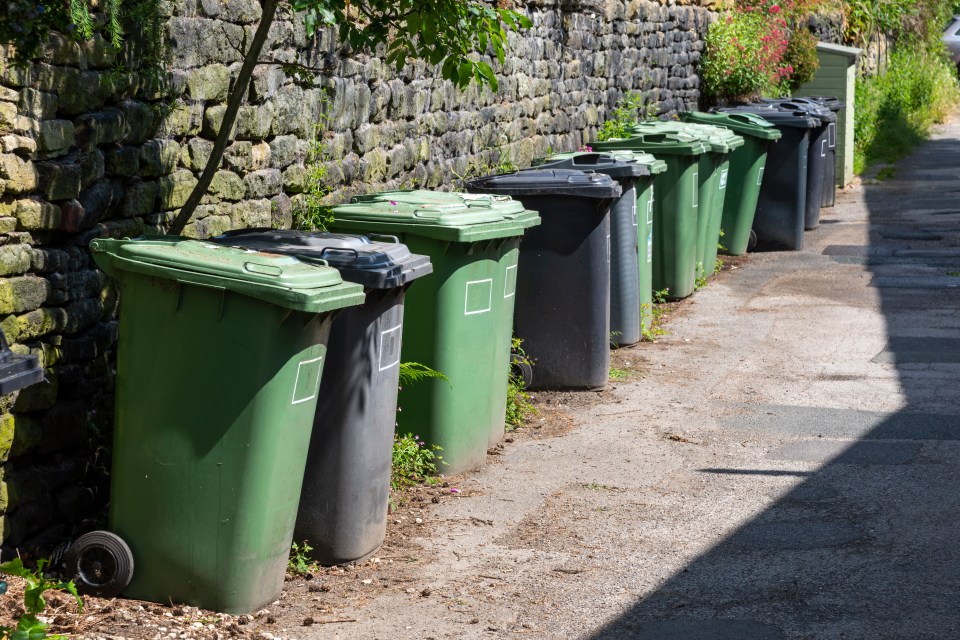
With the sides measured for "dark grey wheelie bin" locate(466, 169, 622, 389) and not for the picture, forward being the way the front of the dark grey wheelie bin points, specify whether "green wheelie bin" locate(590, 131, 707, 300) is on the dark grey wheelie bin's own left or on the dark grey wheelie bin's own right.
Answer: on the dark grey wheelie bin's own left

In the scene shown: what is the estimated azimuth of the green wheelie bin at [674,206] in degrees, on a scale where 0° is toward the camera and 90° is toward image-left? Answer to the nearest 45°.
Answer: approximately 270°

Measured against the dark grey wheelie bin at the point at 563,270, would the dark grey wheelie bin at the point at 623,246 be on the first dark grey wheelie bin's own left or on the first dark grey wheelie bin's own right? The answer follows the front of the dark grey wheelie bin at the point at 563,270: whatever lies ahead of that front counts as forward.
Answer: on the first dark grey wheelie bin's own left

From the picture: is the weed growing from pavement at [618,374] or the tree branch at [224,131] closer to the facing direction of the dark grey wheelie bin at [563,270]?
the weed growing from pavement

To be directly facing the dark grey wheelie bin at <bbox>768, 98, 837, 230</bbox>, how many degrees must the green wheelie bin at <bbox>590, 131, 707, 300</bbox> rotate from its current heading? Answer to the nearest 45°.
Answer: approximately 90° to its left

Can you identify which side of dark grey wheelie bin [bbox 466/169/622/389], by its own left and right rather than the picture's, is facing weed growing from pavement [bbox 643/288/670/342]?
left

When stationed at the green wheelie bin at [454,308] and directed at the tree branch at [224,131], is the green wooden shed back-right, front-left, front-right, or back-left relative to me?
back-right

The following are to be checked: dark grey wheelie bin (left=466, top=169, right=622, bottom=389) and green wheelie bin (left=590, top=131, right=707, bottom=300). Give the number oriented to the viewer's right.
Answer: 2

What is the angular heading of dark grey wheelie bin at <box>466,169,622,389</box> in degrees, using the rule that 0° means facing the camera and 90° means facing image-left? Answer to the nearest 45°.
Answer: approximately 270°

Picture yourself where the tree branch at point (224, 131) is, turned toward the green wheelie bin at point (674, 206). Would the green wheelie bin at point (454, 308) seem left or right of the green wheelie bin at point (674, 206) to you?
right

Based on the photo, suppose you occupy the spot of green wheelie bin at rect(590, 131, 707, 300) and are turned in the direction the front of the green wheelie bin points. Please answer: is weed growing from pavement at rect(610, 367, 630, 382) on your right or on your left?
on your right

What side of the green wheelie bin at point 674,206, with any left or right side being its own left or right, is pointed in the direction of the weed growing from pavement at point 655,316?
right
